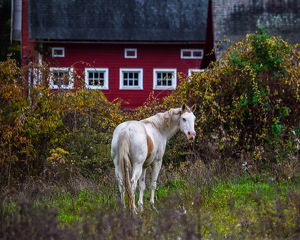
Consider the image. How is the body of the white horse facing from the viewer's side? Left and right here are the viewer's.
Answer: facing away from the viewer and to the right of the viewer

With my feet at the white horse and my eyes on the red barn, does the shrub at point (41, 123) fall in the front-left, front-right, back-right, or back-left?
front-left

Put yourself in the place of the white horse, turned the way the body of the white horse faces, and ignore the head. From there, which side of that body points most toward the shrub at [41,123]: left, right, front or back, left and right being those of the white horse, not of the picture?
left

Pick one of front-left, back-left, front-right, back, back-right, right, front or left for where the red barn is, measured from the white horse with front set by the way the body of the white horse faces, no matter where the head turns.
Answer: front-left
